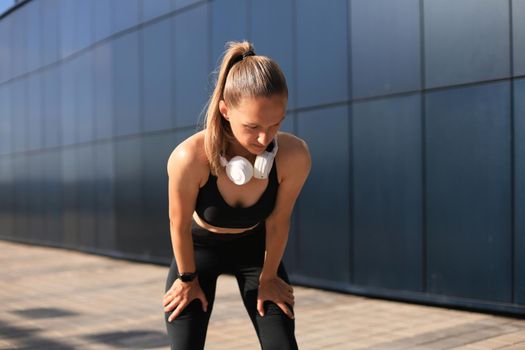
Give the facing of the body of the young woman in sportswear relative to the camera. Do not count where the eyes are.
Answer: toward the camera

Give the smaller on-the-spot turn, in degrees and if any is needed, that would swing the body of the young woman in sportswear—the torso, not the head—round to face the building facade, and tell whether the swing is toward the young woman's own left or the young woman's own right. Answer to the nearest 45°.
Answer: approximately 180°
